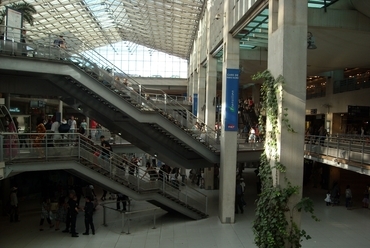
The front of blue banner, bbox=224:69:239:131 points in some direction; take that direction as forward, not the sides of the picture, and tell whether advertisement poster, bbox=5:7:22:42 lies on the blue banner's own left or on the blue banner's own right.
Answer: on the blue banner's own right

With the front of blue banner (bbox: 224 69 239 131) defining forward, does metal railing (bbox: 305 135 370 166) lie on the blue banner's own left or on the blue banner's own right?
on the blue banner's own left

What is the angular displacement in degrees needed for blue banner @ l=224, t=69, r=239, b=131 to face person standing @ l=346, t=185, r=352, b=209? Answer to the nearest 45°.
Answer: approximately 135° to its left

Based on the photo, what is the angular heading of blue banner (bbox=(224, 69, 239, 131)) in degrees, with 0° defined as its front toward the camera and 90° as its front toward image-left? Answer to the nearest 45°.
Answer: approximately 0°

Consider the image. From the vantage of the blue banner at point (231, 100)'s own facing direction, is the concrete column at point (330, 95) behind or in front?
behind

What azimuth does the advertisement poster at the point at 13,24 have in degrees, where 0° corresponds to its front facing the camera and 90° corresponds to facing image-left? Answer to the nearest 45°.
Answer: approximately 315°
